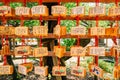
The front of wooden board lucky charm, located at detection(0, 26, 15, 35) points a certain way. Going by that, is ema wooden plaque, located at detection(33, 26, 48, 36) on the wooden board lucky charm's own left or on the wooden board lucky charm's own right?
on the wooden board lucky charm's own left

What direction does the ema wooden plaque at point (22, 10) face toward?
toward the camera

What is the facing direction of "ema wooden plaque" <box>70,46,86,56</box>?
toward the camera

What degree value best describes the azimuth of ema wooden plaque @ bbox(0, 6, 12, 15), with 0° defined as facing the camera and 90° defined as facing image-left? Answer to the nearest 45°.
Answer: approximately 0°

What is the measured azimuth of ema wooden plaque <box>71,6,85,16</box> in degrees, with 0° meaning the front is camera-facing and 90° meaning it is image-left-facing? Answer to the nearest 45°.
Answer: approximately 0°

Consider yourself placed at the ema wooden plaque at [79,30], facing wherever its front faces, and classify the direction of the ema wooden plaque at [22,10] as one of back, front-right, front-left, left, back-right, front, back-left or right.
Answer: right

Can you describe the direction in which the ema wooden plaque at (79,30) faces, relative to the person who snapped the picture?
facing the viewer
